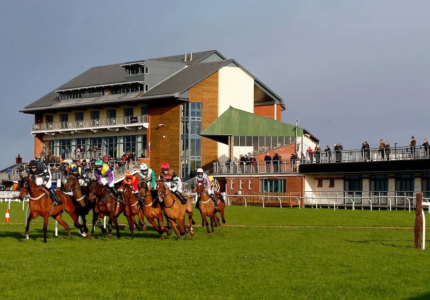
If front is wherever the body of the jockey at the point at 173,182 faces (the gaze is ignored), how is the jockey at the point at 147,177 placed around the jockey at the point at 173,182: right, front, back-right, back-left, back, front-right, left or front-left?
right

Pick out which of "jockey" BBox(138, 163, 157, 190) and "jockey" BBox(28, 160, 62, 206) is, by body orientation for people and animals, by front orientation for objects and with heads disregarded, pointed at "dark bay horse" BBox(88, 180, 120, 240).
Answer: "jockey" BBox(138, 163, 157, 190)

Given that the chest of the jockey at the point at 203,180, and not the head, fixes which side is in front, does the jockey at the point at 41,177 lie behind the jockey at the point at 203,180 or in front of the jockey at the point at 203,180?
in front

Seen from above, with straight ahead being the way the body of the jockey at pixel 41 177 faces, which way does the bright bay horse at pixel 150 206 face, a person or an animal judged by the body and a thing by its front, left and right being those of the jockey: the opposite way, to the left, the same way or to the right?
the same way

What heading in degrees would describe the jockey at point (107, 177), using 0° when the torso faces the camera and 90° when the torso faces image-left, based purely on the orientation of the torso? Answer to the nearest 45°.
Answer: approximately 45°

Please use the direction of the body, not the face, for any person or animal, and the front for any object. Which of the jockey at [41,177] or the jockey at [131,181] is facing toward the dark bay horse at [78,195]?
the jockey at [131,181]

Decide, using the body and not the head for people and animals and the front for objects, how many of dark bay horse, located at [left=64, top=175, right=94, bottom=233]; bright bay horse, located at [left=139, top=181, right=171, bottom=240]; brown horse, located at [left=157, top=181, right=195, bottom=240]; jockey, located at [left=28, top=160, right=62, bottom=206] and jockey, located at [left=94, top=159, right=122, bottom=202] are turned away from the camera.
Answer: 0

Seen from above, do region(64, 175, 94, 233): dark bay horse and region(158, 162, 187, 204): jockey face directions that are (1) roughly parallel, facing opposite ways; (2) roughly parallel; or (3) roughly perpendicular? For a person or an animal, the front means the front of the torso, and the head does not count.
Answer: roughly parallel

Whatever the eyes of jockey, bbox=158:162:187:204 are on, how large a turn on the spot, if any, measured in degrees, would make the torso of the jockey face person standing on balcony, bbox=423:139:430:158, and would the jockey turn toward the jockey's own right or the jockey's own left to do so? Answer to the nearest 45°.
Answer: approximately 180°

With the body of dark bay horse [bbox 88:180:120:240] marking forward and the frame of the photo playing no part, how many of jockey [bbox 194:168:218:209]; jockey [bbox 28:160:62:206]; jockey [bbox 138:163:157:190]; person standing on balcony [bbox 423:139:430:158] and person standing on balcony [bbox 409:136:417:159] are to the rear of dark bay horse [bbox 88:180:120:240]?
4

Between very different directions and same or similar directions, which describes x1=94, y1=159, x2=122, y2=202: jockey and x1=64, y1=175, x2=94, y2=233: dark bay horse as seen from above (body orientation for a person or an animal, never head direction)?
same or similar directions

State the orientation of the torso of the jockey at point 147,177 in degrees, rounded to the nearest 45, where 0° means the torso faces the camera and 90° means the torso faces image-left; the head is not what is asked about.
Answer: approximately 45°

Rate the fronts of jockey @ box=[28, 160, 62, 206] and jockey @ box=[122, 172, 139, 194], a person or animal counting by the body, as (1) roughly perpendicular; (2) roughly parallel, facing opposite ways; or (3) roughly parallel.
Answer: roughly parallel

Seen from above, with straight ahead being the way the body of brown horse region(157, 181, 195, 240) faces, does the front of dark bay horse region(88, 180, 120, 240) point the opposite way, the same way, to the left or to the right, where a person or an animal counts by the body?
the same way

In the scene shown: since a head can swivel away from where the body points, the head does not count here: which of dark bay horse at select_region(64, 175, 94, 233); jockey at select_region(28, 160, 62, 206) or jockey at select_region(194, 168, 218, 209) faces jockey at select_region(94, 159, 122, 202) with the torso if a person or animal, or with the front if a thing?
jockey at select_region(194, 168, 218, 209)

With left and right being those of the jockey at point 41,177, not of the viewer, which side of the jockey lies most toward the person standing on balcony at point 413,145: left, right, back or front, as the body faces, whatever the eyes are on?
back

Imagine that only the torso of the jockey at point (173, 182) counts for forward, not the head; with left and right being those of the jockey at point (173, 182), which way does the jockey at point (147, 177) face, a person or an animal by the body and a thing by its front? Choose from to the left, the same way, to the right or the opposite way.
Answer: the same way

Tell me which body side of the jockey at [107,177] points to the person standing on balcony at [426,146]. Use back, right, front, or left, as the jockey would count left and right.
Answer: back

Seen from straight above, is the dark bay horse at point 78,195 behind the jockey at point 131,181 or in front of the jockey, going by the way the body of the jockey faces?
in front

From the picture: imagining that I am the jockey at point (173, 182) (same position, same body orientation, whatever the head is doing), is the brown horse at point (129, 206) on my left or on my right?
on my right

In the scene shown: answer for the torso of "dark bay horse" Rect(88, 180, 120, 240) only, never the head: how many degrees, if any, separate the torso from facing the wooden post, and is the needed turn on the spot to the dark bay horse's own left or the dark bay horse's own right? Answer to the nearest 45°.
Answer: approximately 135° to the dark bay horse's own left

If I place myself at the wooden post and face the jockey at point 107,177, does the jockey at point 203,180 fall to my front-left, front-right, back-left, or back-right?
front-right

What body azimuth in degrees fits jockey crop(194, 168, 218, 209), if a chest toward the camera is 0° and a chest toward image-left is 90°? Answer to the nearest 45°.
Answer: approximately 45°
